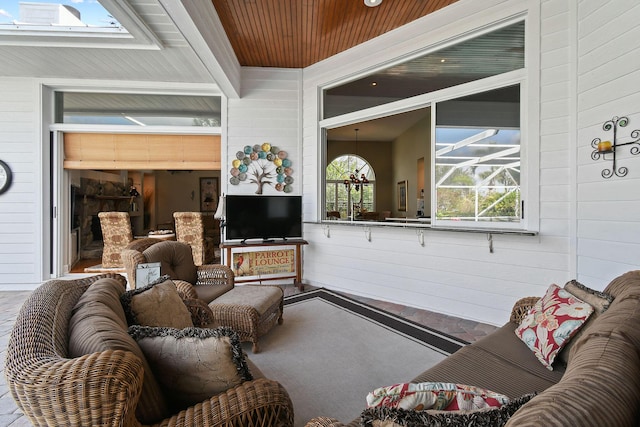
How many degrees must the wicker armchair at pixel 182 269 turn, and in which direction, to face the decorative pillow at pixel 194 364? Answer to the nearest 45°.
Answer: approximately 45° to its right

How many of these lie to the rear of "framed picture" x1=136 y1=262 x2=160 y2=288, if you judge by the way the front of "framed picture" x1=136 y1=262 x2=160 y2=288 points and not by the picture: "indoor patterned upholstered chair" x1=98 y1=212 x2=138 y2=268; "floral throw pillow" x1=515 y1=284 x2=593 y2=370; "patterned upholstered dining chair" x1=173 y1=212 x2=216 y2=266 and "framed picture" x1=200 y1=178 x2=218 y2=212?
3

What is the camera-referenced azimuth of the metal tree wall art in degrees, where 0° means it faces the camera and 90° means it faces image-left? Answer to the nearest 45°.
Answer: approximately 0°

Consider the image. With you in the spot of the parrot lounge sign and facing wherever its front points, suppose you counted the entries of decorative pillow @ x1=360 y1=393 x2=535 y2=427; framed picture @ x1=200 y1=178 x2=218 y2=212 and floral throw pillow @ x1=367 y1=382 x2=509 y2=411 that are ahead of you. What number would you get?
2

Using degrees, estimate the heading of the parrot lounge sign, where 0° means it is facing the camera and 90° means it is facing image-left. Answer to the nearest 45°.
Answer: approximately 0°

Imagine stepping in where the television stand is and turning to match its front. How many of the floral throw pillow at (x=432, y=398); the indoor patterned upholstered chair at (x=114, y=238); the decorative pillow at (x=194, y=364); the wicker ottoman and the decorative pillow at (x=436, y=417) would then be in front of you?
4

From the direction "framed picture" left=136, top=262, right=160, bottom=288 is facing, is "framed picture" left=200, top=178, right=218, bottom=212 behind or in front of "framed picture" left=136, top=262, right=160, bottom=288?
behind
